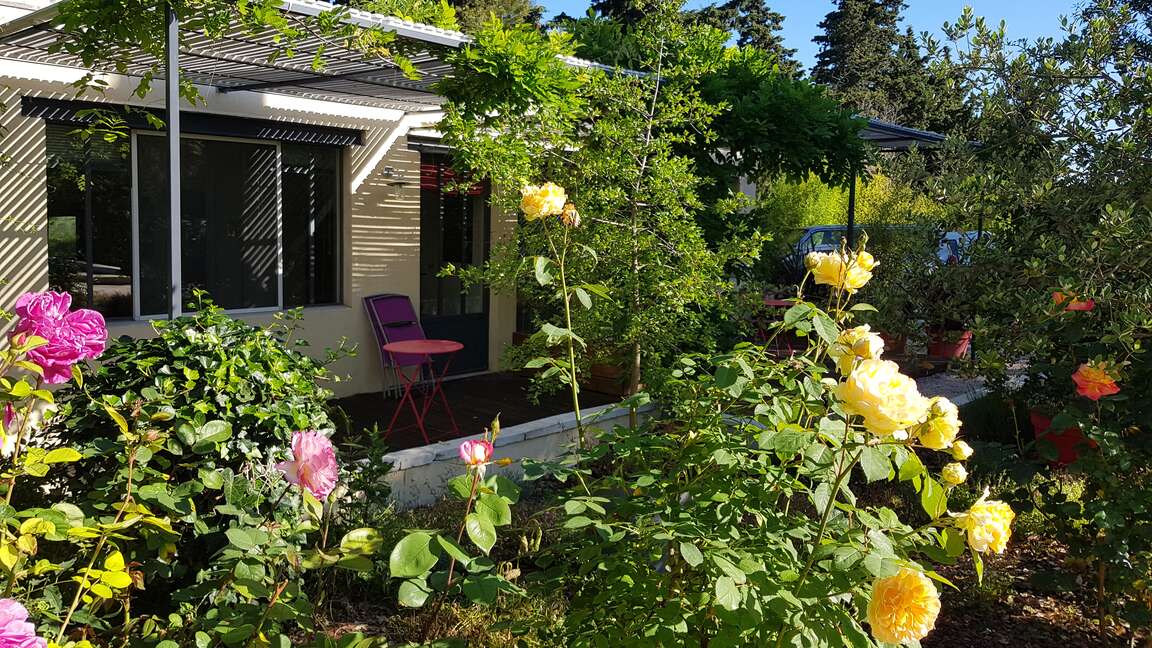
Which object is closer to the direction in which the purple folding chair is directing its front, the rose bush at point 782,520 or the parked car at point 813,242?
the rose bush

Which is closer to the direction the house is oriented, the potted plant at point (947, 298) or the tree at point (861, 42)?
the potted plant

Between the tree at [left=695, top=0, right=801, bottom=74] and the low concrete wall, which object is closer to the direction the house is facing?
the low concrete wall

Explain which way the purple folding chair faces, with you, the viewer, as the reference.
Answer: facing the viewer and to the right of the viewer

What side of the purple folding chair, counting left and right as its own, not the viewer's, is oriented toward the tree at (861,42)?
left

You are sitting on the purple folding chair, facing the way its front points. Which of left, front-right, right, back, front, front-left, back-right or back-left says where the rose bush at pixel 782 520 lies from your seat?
front-right

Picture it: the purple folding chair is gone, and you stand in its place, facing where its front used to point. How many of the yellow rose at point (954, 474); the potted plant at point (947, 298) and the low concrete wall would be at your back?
0

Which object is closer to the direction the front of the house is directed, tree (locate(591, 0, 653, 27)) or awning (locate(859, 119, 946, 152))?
the awning

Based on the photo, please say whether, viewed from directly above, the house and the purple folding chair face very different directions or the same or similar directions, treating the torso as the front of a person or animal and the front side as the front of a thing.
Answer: same or similar directions

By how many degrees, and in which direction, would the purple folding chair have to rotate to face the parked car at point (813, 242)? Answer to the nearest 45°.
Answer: approximately 90° to its left

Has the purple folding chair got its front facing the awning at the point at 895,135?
no
